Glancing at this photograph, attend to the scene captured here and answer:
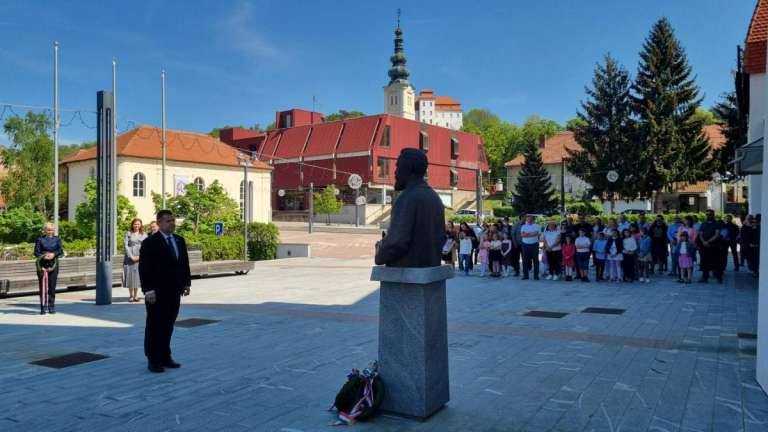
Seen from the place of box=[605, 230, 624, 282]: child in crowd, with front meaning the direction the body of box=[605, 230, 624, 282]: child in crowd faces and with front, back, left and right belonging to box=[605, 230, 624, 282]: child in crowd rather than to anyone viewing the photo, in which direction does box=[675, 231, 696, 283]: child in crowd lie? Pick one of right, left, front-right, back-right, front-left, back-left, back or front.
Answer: left

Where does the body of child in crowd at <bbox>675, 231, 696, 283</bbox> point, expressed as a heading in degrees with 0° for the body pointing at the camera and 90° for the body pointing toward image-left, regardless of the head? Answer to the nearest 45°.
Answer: approximately 45°

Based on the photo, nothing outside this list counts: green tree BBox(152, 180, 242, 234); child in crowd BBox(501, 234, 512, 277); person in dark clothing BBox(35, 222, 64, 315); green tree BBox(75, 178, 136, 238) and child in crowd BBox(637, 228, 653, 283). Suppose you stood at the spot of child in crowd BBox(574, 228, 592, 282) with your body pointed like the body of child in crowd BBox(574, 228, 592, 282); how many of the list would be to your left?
1

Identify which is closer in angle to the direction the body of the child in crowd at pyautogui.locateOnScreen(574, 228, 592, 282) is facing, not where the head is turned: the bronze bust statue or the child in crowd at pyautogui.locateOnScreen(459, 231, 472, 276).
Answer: the bronze bust statue

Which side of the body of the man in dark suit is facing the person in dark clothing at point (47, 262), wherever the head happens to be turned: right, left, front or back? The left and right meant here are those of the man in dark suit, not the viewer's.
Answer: back

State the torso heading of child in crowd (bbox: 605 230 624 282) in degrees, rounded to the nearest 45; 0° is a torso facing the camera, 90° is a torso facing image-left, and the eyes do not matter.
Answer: approximately 0°

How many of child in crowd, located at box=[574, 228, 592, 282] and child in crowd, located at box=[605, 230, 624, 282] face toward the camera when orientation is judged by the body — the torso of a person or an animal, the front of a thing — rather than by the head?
2

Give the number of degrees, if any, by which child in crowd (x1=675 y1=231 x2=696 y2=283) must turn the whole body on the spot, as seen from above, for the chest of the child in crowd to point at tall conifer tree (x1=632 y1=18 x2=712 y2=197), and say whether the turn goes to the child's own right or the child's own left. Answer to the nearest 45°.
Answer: approximately 135° to the child's own right

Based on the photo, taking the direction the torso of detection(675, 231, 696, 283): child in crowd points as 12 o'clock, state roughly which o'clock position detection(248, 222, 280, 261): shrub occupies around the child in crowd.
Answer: The shrub is roughly at 2 o'clock from the child in crowd.

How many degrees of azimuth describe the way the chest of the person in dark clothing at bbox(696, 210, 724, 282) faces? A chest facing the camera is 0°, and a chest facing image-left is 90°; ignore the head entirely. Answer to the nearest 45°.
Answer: approximately 45°

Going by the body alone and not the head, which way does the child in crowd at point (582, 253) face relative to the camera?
toward the camera

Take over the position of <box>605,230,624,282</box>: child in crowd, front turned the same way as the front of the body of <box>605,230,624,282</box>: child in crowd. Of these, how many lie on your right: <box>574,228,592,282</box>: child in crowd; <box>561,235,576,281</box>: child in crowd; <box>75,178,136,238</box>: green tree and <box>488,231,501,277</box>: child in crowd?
4

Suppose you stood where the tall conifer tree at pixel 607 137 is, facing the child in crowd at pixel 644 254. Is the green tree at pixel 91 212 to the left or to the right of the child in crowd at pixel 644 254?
right

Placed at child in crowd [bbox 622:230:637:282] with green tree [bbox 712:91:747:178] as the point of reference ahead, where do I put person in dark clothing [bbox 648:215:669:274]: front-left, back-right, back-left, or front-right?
front-right

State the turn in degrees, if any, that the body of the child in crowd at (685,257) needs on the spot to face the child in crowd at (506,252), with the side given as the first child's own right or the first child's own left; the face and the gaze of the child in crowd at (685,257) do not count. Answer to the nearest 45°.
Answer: approximately 45° to the first child's own right
